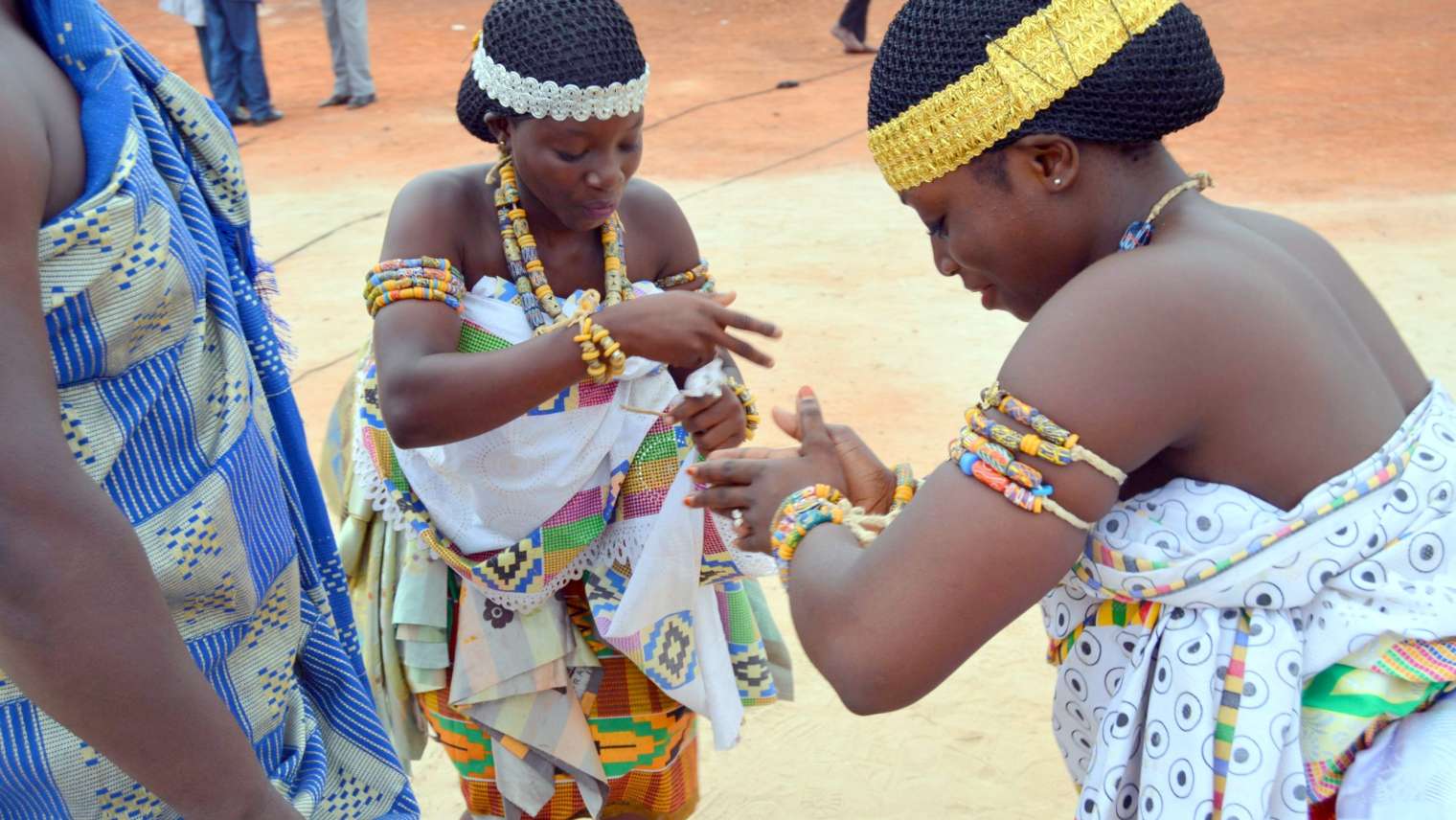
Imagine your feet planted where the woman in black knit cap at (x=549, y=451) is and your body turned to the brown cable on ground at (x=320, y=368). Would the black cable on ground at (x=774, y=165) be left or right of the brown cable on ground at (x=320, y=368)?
right

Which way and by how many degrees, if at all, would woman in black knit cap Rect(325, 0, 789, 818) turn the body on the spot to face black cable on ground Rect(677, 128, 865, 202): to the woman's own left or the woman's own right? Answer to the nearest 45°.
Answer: approximately 135° to the woman's own left

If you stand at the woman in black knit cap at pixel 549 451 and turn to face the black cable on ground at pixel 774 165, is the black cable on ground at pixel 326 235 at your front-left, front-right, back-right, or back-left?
front-left

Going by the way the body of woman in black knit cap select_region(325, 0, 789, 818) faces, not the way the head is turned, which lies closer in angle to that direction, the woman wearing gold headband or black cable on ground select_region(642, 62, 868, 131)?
the woman wearing gold headband

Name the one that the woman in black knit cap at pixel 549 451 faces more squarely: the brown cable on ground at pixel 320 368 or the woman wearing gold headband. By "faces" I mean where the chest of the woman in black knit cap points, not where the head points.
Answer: the woman wearing gold headband

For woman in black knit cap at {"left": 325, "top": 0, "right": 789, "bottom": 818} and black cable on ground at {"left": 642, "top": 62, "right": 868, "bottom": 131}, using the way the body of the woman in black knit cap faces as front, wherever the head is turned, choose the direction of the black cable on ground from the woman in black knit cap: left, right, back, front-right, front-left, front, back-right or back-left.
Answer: back-left

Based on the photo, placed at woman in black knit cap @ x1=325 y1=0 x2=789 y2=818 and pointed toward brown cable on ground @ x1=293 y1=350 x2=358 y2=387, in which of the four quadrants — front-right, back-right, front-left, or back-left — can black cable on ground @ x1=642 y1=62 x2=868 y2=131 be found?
front-right

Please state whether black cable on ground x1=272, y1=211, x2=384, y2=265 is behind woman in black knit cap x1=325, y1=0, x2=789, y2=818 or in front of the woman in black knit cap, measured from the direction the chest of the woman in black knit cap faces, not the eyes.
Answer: behind

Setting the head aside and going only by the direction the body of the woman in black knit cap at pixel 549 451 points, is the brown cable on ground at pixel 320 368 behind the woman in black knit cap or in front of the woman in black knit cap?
behind

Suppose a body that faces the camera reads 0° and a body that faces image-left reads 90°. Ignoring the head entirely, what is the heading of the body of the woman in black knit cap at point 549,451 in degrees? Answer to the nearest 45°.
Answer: approximately 315°

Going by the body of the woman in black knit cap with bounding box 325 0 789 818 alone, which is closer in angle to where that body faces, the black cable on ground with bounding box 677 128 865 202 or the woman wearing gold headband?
the woman wearing gold headband
